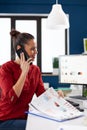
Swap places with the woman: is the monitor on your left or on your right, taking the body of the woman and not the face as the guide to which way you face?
on your left

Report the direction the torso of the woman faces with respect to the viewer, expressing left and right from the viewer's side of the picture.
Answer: facing the viewer and to the right of the viewer

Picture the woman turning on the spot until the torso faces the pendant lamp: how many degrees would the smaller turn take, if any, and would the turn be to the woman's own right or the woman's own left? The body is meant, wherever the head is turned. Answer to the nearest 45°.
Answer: approximately 135° to the woman's own left
